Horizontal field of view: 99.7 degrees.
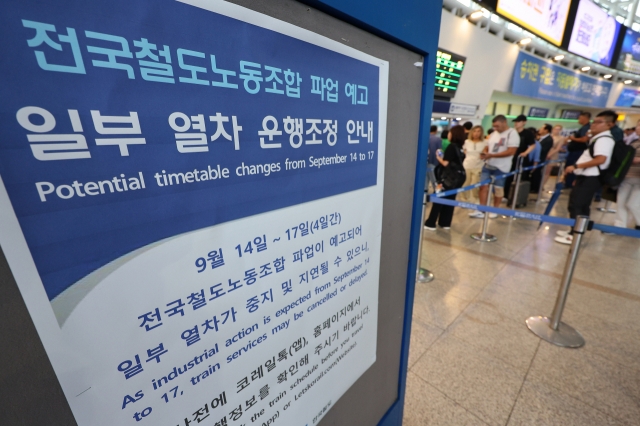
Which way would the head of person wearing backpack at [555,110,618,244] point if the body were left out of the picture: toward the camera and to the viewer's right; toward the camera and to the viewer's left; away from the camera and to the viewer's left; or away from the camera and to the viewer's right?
toward the camera and to the viewer's left

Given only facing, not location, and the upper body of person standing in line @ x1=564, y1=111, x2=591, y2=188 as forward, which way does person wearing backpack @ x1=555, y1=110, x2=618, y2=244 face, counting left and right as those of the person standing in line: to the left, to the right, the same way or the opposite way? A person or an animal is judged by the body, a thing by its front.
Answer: the same way

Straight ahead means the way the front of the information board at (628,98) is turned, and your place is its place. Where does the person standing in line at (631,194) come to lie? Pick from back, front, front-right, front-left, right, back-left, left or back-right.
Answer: front-left

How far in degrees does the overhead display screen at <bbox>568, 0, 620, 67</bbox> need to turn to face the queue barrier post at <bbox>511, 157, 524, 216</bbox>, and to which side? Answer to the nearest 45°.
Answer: approximately 45° to its right

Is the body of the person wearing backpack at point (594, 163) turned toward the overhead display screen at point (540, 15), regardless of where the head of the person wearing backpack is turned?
no

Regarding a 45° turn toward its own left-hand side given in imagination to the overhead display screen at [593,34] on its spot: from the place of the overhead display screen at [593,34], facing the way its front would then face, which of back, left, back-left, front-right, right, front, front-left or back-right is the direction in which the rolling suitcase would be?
right

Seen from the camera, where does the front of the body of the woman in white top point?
toward the camera

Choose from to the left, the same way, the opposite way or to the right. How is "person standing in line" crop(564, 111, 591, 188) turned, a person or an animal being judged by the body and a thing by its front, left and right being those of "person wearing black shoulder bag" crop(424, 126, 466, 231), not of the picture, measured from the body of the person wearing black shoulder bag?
the same way

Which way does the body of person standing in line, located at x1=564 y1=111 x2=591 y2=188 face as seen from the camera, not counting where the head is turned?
to the viewer's left

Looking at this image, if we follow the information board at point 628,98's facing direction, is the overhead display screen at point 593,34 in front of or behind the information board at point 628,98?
in front

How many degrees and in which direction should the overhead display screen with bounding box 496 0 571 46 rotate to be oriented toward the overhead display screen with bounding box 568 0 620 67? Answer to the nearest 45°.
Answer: approximately 135° to its left

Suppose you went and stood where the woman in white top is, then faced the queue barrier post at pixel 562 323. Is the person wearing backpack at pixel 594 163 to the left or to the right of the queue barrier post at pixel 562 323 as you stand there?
left
